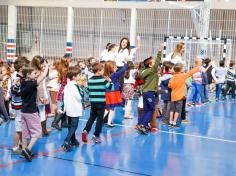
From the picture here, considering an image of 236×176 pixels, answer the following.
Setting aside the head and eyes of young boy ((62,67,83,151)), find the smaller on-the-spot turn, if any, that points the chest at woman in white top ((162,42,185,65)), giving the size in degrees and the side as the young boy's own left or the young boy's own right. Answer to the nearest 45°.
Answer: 0° — they already face them

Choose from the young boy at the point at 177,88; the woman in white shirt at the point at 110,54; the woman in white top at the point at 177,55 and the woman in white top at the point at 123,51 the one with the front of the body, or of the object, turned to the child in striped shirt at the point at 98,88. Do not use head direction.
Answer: the woman in white top at the point at 123,51

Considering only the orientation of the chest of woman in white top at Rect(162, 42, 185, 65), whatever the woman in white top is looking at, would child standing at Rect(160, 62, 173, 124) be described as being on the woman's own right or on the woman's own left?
on the woman's own right

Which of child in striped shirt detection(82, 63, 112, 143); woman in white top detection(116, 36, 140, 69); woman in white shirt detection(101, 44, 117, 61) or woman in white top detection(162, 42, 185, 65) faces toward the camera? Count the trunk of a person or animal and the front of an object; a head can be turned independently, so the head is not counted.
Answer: woman in white top detection(116, 36, 140, 69)

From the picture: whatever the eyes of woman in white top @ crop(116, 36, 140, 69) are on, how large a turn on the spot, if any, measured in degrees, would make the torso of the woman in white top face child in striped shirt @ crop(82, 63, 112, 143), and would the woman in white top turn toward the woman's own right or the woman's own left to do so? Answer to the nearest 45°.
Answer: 0° — they already face them

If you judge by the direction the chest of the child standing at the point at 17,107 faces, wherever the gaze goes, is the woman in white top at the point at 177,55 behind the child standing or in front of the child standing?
in front

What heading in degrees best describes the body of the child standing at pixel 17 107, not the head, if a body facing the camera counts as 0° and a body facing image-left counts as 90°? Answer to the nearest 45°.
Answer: approximately 225°
